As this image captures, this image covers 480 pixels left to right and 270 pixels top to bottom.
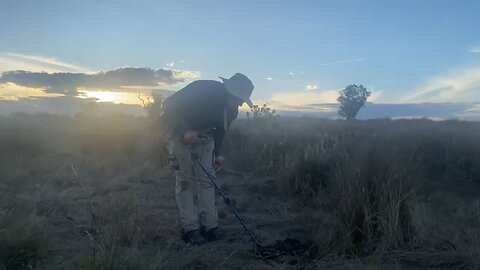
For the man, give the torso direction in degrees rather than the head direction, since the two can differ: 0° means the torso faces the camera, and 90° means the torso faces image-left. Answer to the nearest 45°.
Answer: approximately 315°

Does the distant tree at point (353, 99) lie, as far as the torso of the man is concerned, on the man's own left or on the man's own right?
on the man's own left

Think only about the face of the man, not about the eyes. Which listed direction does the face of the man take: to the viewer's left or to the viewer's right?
to the viewer's right
